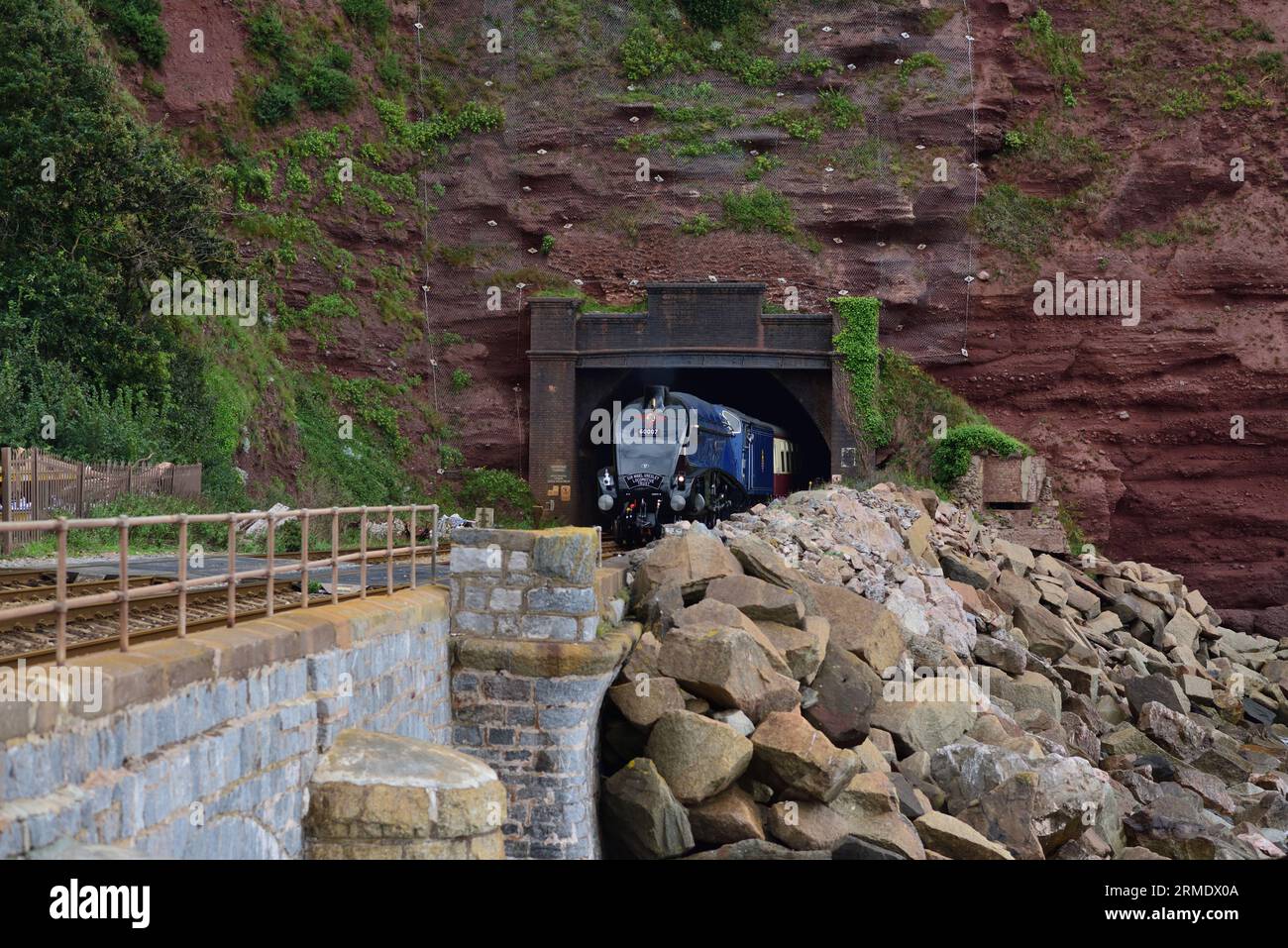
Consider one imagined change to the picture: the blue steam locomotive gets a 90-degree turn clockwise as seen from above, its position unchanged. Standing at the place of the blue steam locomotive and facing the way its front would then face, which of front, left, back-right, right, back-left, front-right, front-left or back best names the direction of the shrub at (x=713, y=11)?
front-right

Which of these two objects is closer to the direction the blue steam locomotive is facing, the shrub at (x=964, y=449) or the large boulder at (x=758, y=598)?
the large boulder

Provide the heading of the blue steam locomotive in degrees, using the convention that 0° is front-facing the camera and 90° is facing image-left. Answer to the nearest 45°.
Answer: approximately 45°

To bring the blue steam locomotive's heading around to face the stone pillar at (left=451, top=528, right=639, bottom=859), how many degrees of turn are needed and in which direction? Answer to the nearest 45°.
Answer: approximately 45° to its left

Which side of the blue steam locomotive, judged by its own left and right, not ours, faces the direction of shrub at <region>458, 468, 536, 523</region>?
right

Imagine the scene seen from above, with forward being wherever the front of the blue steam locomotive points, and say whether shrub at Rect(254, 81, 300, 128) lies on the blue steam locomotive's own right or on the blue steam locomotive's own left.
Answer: on the blue steam locomotive's own right

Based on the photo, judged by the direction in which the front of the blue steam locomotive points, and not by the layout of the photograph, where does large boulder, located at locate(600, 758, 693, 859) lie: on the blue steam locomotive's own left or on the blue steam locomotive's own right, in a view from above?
on the blue steam locomotive's own left

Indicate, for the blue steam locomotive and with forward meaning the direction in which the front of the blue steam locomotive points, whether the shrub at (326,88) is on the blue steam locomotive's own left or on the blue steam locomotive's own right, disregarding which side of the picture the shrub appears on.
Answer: on the blue steam locomotive's own right

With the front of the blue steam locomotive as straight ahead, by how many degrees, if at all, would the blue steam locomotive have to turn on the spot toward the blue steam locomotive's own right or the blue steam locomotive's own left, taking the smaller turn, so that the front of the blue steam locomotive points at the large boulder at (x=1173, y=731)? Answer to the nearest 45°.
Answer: approximately 90° to the blue steam locomotive's own left

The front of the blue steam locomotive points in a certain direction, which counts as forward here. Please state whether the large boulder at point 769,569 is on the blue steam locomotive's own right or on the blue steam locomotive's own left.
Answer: on the blue steam locomotive's own left

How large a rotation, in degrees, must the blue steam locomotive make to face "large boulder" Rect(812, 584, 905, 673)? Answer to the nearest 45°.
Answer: approximately 45° to its left
